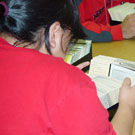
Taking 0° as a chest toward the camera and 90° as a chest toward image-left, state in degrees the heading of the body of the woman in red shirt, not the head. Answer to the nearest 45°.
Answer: approximately 225°

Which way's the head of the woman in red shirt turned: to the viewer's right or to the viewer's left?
to the viewer's right

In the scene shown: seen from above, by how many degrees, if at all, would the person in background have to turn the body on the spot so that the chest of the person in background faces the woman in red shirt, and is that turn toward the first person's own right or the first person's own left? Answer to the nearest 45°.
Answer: approximately 45° to the first person's own right

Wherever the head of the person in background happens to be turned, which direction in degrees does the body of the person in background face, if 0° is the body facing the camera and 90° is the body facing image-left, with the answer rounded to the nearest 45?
approximately 315°
